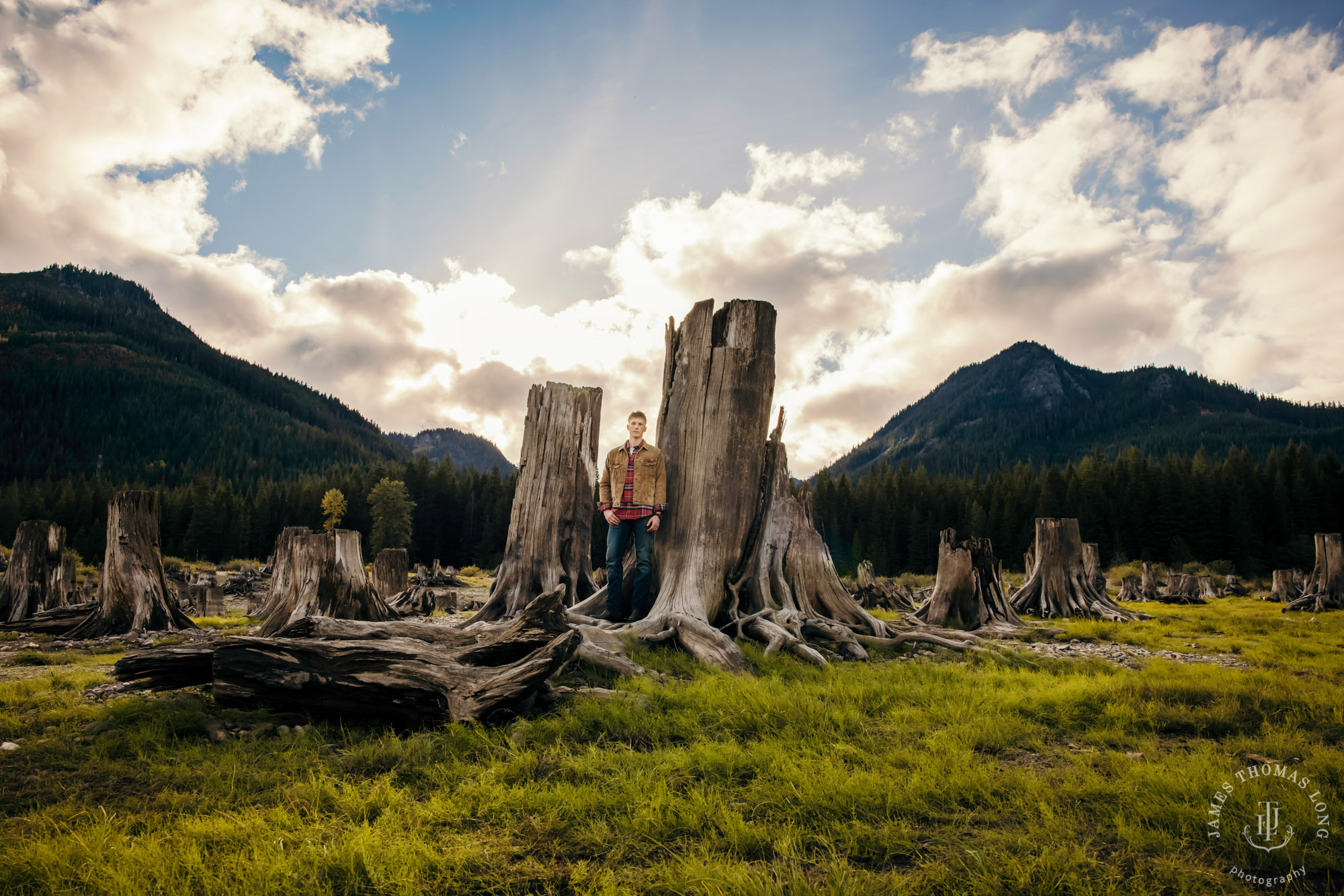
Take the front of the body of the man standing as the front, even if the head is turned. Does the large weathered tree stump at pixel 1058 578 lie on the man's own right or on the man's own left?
on the man's own left

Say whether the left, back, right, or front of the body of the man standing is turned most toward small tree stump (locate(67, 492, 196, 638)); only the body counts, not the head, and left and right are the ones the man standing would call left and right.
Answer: right

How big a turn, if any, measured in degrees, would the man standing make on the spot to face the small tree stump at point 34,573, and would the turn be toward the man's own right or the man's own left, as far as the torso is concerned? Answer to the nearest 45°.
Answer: approximately 90° to the man's own right

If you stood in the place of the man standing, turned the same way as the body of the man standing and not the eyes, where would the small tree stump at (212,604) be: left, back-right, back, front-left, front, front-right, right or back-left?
back-right

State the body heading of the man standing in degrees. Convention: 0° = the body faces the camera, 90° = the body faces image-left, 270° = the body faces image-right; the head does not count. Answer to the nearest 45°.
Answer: approximately 0°

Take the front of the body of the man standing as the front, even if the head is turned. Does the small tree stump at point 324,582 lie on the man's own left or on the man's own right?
on the man's own right

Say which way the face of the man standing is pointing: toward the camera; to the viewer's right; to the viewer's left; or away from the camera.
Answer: toward the camera

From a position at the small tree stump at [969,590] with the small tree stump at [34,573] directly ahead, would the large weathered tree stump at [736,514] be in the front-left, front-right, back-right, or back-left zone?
front-left

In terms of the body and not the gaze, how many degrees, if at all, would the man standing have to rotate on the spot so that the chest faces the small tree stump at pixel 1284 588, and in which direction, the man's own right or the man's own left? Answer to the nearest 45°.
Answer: approximately 135° to the man's own left

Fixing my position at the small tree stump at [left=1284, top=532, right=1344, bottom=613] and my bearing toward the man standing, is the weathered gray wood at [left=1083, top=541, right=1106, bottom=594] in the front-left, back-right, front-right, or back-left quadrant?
front-right
